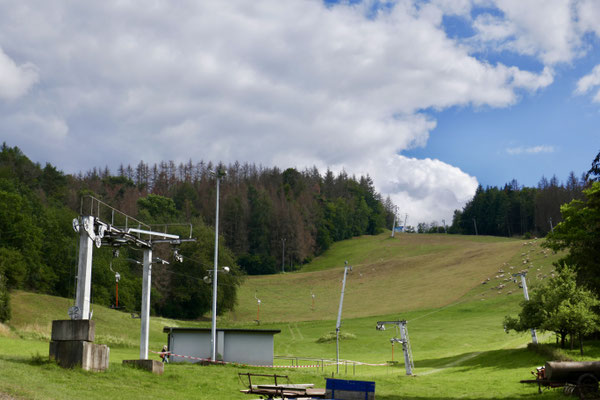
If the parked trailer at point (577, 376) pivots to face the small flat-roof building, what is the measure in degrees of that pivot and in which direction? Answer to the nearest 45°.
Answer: approximately 45° to its right

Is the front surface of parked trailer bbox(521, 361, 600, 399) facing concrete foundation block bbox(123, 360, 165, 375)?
yes

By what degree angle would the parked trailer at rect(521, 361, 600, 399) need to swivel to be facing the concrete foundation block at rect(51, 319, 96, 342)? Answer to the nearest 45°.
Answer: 0° — it already faces it

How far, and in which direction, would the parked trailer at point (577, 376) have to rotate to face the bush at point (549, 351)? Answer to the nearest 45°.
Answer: approximately 90° to its right

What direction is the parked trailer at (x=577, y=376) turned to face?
to the viewer's left

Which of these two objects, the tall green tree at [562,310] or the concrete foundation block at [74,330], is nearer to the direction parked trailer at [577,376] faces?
the concrete foundation block

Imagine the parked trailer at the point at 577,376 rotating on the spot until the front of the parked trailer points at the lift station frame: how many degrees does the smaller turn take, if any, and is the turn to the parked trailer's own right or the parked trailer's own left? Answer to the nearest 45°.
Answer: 0° — it already faces it

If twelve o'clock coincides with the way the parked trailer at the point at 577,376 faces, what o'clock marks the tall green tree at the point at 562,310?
The tall green tree is roughly at 3 o'clock from the parked trailer.

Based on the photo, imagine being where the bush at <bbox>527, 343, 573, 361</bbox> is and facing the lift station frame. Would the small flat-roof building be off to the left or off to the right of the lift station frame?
right

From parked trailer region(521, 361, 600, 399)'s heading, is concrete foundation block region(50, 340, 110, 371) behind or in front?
in front
